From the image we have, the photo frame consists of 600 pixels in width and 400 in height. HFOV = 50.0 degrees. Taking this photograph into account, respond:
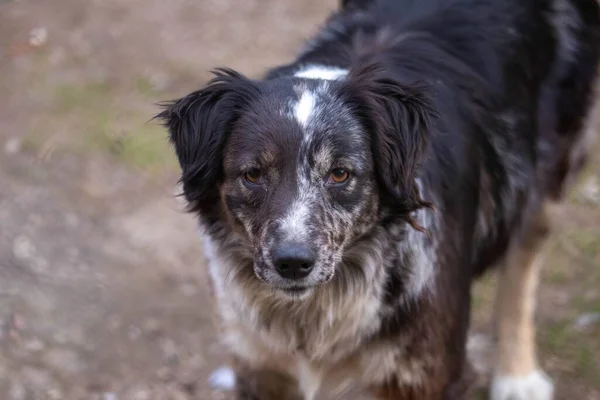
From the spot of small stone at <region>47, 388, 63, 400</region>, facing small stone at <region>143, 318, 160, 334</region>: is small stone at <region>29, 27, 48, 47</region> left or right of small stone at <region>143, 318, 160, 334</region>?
left

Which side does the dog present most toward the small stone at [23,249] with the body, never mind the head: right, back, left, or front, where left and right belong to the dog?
right

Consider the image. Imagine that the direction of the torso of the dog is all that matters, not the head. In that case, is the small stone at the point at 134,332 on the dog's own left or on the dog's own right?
on the dog's own right

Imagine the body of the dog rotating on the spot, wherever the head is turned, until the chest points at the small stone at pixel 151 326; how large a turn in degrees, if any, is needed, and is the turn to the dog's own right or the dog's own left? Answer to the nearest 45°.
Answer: approximately 90° to the dog's own right

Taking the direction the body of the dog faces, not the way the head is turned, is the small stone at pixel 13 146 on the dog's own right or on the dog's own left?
on the dog's own right

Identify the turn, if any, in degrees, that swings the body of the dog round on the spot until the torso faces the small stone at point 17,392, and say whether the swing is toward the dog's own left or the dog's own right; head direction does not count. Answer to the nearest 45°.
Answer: approximately 45° to the dog's own right

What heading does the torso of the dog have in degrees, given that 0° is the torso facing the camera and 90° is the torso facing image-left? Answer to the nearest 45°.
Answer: approximately 45°
